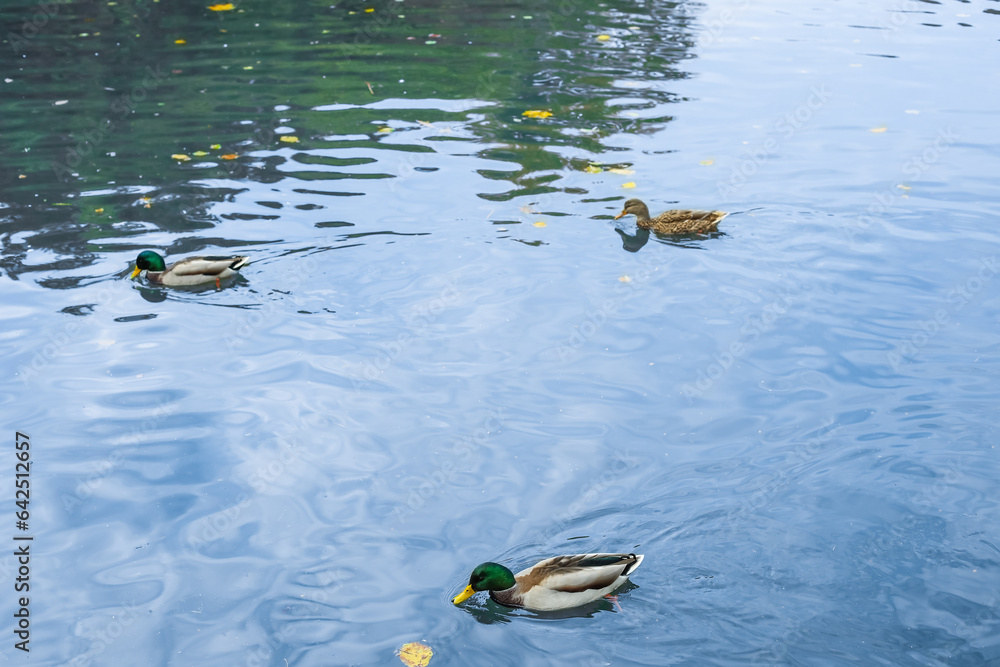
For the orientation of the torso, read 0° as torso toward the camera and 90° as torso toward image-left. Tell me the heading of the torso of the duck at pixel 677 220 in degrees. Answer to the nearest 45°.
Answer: approximately 90°

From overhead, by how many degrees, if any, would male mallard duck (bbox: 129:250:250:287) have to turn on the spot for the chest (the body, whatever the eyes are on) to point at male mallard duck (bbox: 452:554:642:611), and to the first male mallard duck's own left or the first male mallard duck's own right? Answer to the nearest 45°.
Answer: approximately 90° to the first male mallard duck's own left

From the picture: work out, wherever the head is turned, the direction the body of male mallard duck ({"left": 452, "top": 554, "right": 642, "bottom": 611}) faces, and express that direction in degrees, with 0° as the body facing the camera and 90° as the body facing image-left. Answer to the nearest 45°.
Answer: approximately 90°

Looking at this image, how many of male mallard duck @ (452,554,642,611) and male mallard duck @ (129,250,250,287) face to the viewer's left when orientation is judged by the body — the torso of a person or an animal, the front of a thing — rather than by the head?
2

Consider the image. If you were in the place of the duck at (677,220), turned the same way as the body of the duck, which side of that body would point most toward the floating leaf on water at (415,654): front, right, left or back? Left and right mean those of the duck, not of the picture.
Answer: left

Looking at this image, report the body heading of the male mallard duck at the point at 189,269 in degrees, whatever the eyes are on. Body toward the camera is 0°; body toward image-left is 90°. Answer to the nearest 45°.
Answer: approximately 90°
